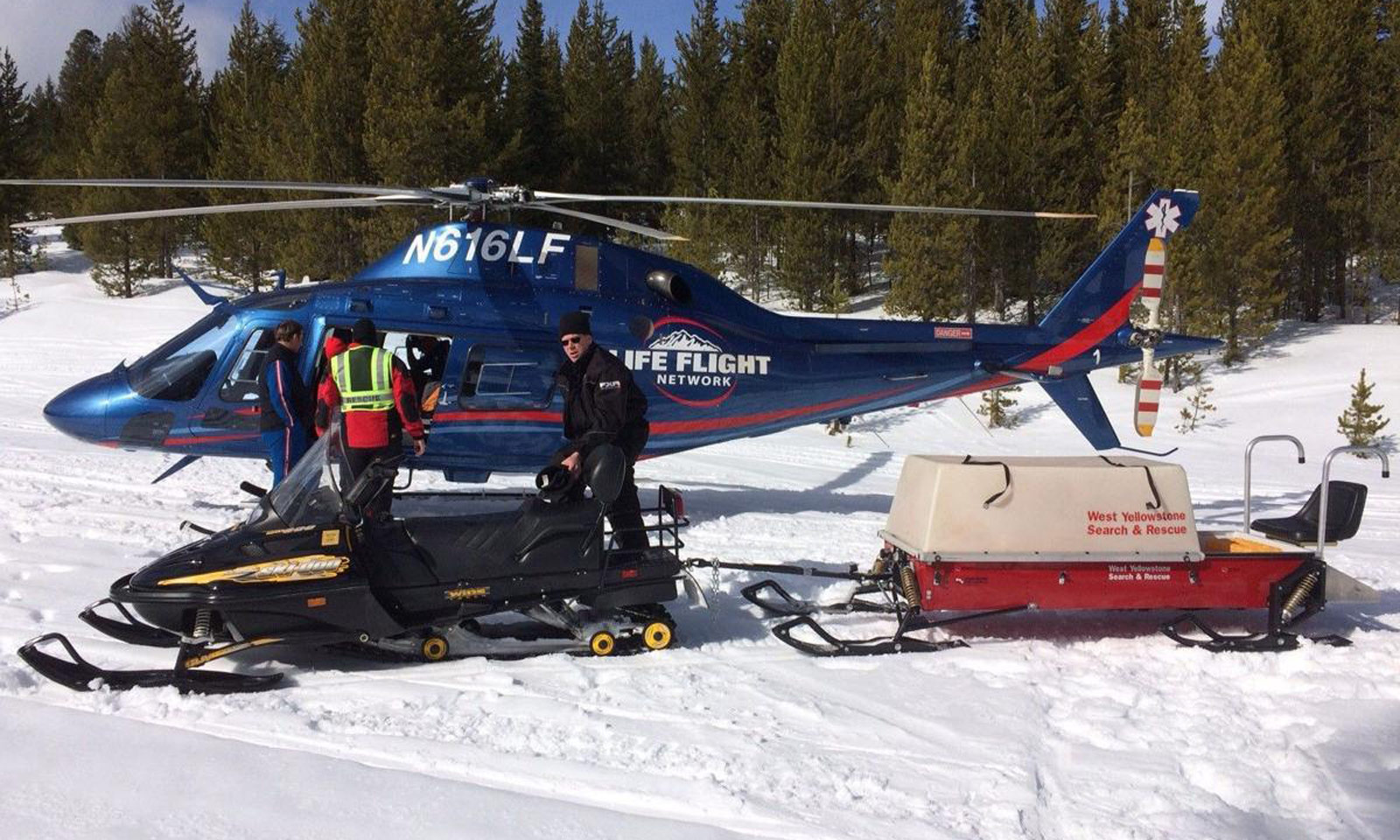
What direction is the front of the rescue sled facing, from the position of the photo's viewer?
facing to the left of the viewer

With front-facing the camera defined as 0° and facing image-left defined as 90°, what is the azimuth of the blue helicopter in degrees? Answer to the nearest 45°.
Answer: approximately 90°

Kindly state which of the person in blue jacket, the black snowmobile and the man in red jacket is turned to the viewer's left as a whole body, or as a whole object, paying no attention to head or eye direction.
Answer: the black snowmobile

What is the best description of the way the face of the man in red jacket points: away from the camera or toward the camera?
away from the camera

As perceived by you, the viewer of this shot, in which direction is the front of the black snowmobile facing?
facing to the left of the viewer

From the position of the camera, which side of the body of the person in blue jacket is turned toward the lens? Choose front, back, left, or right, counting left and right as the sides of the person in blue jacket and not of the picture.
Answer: right

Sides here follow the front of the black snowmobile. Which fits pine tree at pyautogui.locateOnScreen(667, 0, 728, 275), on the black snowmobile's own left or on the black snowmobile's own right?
on the black snowmobile's own right

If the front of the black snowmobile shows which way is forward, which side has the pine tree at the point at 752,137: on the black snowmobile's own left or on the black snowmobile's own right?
on the black snowmobile's own right

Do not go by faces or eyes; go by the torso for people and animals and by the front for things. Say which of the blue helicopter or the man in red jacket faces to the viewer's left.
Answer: the blue helicopter

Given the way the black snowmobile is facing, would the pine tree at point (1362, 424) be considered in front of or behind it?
behind
